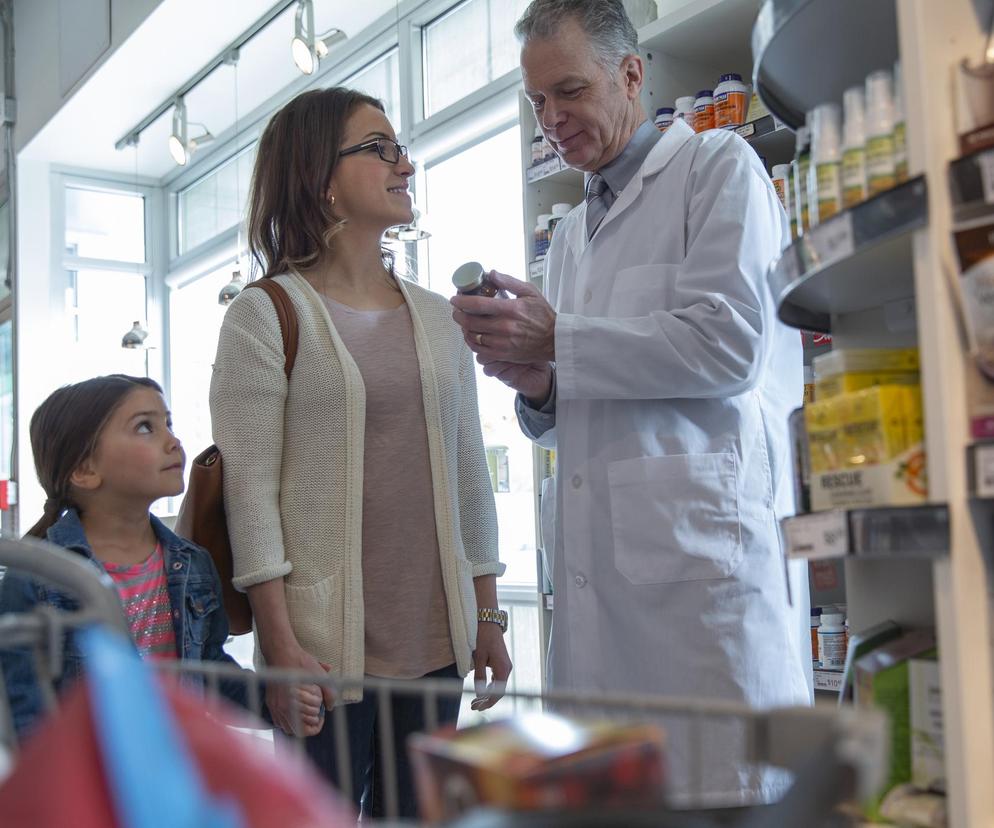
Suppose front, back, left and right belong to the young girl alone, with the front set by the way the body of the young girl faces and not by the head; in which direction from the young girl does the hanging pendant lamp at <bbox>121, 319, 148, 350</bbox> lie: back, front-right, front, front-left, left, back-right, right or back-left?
back-left

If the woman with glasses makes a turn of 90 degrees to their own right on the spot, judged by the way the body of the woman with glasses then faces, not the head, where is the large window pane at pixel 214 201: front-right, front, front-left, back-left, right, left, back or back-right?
back-right

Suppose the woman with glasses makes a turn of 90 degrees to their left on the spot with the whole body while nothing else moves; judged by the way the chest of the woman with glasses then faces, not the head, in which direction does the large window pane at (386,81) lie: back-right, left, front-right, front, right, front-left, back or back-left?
front-left

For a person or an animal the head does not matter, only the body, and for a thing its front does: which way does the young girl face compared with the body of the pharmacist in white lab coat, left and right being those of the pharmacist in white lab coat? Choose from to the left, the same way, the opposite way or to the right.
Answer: to the left

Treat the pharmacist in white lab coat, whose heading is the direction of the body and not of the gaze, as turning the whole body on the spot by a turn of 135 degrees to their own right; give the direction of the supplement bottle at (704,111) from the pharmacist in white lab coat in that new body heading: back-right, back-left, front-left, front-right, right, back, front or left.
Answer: front

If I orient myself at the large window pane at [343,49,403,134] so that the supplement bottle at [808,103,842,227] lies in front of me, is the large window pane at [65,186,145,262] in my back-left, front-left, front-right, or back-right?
back-right

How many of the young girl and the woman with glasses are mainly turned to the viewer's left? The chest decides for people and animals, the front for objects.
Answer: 0

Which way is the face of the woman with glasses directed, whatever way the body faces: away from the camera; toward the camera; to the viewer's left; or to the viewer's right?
to the viewer's right

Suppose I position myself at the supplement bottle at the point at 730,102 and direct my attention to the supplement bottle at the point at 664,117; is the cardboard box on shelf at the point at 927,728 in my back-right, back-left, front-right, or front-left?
back-left

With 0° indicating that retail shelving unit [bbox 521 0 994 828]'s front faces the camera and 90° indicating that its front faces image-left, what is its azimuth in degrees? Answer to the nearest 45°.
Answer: approximately 45°

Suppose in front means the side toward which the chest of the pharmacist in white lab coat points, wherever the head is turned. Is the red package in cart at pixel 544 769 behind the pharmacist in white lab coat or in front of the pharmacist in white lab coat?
in front

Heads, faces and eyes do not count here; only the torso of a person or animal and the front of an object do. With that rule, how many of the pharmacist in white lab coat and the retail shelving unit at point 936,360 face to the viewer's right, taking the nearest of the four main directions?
0

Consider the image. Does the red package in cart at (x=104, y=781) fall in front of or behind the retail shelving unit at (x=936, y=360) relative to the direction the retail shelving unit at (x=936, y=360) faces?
in front

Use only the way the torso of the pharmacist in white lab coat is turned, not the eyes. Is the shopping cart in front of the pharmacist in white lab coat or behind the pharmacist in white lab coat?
in front
